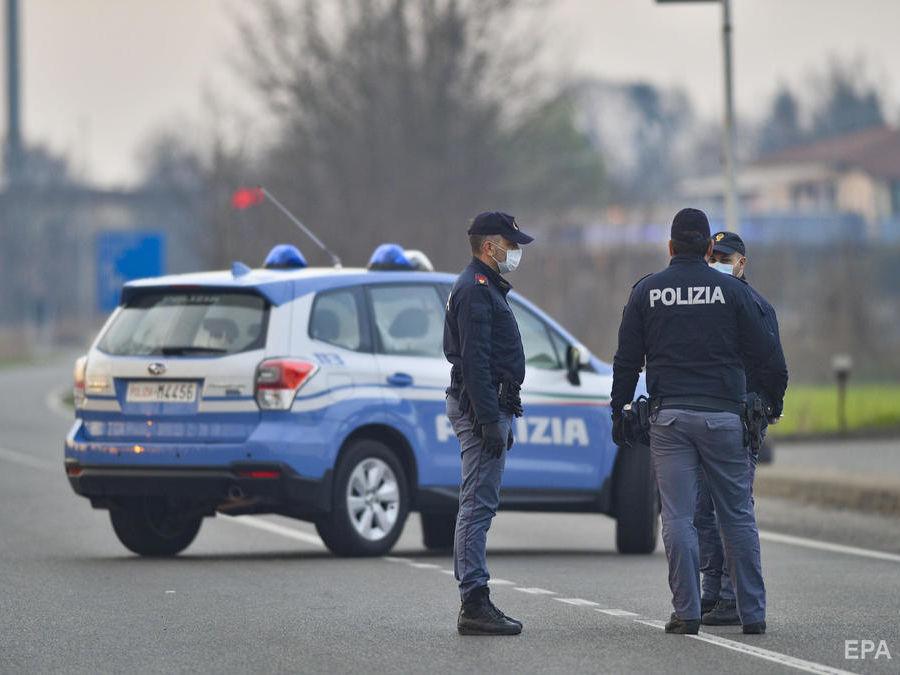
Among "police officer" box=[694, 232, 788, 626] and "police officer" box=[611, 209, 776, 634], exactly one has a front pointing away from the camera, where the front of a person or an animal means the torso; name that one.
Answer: "police officer" box=[611, 209, 776, 634]

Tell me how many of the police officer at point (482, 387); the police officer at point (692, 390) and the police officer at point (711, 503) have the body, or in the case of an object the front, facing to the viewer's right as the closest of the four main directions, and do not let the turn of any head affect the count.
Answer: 1

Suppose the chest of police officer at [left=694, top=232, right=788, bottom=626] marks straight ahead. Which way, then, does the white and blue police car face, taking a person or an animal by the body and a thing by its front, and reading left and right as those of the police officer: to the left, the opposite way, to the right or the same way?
the opposite way

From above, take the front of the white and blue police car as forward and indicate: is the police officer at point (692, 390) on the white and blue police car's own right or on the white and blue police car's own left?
on the white and blue police car's own right

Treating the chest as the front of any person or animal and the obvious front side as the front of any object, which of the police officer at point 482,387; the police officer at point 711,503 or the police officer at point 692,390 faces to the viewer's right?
the police officer at point 482,387

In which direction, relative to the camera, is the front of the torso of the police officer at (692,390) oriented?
away from the camera

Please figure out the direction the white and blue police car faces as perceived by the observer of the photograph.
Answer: facing away from the viewer and to the right of the viewer

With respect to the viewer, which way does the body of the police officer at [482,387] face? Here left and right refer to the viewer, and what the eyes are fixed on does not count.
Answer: facing to the right of the viewer

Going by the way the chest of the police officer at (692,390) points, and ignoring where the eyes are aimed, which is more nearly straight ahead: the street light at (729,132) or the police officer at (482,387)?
the street light

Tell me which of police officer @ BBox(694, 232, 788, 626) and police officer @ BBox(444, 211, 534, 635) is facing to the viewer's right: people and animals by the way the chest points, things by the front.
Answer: police officer @ BBox(444, 211, 534, 635)
